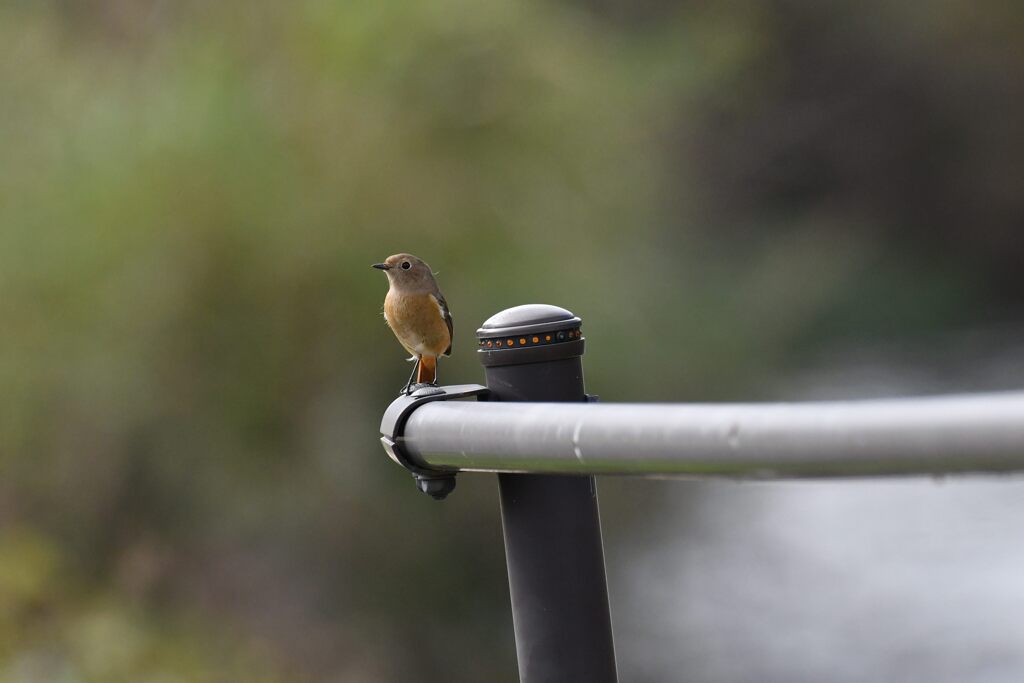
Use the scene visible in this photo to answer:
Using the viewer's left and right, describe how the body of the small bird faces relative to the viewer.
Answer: facing the viewer and to the left of the viewer
